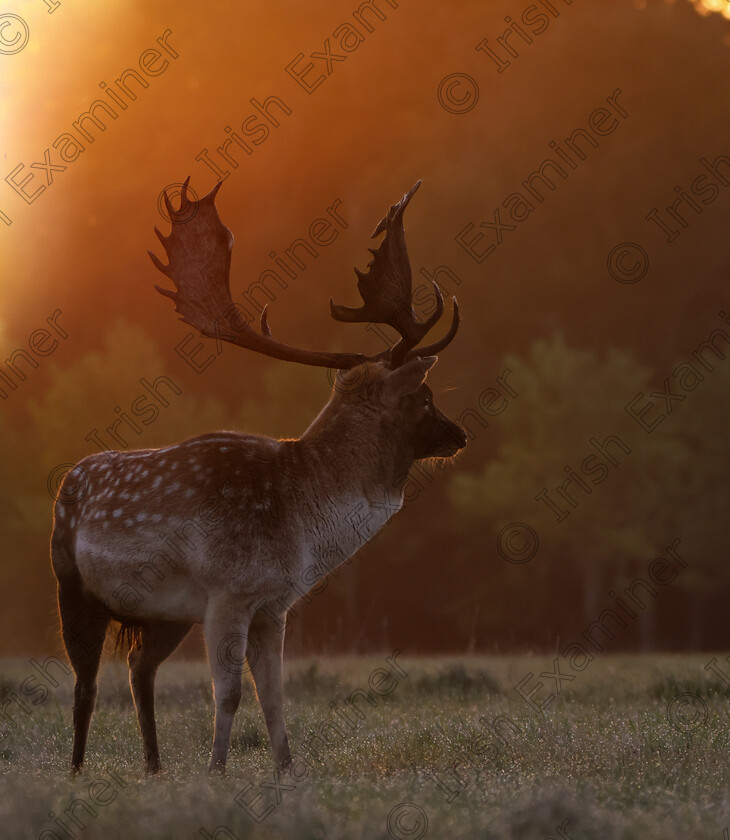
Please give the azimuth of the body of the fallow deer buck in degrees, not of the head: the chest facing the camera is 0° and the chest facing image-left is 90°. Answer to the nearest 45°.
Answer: approximately 270°
